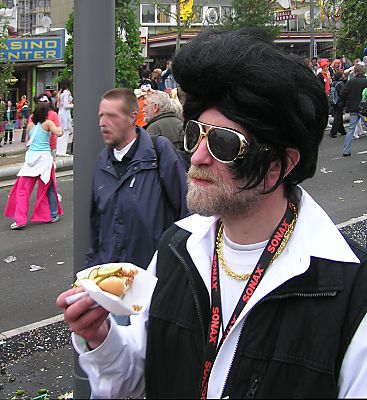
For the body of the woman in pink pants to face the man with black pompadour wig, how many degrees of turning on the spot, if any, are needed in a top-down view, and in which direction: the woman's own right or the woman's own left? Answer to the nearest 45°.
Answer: approximately 180°

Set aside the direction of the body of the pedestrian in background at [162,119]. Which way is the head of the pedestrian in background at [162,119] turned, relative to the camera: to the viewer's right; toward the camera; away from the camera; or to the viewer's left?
to the viewer's left

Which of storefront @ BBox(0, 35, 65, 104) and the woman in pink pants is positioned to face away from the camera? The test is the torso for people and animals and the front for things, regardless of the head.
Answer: the woman in pink pants

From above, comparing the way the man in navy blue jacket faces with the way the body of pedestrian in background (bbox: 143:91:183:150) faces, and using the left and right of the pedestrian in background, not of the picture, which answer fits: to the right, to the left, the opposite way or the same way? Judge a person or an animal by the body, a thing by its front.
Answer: to the left

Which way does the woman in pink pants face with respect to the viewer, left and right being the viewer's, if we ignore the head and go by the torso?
facing away from the viewer

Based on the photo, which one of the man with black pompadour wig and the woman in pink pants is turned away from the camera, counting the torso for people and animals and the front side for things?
the woman in pink pants

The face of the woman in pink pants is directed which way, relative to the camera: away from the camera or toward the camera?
away from the camera

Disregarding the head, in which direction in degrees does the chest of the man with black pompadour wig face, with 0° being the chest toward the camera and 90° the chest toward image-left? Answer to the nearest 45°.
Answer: approximately 45°

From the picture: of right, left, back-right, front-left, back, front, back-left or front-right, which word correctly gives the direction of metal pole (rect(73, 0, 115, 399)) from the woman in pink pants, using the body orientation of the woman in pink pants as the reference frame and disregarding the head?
back

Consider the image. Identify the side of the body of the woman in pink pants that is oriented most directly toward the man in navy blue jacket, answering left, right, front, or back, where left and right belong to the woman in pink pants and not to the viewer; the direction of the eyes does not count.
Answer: back
